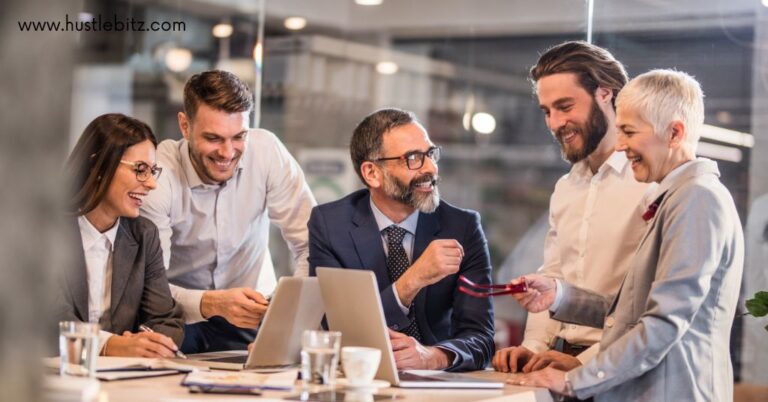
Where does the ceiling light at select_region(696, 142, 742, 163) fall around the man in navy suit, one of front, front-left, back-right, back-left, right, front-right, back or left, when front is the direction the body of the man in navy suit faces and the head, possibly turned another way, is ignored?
back-left

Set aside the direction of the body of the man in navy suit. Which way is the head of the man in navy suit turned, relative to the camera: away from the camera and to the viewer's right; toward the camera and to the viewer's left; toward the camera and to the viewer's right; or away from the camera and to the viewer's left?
toward the camera and to the viewer's right

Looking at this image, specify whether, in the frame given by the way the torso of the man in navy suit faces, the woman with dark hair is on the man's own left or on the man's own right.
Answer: on the man's own right

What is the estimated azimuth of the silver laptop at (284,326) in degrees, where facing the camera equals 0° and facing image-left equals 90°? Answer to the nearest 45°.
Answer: approximately 135°

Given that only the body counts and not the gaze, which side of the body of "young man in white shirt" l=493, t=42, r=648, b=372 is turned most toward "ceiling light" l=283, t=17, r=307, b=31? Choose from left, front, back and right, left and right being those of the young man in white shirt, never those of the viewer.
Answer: right

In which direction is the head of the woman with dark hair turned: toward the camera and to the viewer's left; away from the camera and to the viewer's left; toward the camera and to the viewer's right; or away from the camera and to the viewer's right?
toward the camera and to the viewer's right

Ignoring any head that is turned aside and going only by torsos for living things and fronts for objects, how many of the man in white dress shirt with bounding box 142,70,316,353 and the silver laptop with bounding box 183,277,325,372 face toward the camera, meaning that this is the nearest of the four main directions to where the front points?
1

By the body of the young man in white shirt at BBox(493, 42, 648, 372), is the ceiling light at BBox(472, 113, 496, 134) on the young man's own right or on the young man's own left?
on the young man's own right

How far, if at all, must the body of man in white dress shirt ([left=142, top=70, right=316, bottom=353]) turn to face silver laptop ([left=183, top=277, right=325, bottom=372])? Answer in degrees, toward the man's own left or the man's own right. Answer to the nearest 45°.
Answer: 0° — they already face it

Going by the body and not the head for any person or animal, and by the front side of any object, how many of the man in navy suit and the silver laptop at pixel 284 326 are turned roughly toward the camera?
1

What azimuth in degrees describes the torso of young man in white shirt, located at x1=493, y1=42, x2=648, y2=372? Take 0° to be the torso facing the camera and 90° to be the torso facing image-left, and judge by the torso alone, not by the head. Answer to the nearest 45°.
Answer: approximately 45°

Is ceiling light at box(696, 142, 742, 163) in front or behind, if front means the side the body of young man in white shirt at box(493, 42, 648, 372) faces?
behind
